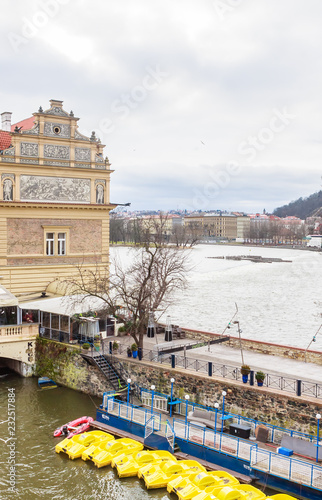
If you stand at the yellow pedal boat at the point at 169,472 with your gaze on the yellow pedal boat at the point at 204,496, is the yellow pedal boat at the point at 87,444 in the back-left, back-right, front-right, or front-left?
back-right

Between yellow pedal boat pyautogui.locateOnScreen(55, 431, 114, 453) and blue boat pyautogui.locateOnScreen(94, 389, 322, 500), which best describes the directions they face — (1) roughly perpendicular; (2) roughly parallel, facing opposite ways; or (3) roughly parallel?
roughly perpendicular

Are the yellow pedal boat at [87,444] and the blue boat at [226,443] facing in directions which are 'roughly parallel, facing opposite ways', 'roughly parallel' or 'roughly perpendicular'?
roughly perpendicular
